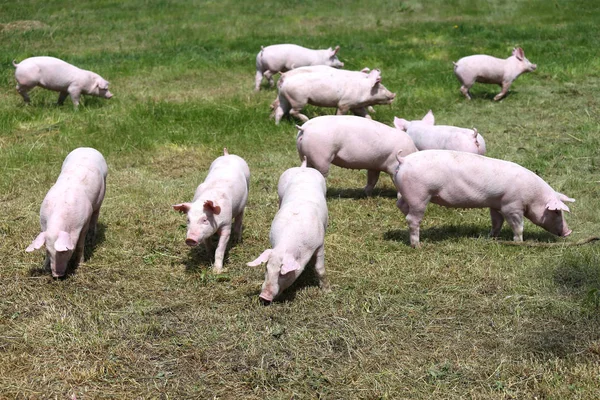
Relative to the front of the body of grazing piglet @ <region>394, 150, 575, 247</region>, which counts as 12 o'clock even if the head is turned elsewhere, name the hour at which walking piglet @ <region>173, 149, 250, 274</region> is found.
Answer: walking piglet @ <region>173, 149, 250, 274</region> is roughly at 5 o'clock from grazing piglet @ <region>394, 150, 575, 247</region>.

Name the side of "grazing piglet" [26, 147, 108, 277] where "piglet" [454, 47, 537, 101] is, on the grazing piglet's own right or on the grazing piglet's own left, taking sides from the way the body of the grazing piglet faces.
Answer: on the grazing piglet's own left

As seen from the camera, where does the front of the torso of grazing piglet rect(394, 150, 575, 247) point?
to the viewer's right

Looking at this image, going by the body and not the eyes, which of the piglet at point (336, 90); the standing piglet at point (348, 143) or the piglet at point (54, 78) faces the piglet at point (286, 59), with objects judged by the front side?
the piglet at point (54, 78)

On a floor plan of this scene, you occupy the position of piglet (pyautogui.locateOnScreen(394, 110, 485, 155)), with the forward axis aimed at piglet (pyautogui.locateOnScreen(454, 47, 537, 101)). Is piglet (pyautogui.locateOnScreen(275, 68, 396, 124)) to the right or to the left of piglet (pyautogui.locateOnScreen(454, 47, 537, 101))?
left

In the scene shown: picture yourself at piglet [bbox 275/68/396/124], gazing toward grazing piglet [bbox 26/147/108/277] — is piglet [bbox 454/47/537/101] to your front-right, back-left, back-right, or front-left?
back-left

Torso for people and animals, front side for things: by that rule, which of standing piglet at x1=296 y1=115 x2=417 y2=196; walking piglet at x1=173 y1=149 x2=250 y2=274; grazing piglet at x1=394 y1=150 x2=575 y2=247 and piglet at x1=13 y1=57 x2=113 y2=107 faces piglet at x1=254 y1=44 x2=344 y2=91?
piglet at x1=13 y1=57 x2=113 y2=107

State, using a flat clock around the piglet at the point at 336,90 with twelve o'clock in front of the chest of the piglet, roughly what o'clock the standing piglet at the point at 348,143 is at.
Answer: The standing piglet is roughly at 3 o'clock from the piglet.

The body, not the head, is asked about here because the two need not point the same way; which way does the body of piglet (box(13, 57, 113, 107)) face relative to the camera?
to the viewer's right

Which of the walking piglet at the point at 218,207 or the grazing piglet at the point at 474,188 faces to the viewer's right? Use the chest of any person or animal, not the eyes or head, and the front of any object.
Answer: the grazing piglet at the point at 474,188

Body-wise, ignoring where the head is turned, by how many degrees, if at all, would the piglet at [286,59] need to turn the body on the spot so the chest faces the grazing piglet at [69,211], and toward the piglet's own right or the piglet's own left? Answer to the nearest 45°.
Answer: approximately 90° to the piglet's own right

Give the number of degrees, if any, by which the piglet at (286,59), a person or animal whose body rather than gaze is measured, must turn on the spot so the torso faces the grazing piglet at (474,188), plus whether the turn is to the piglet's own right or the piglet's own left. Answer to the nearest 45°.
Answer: approximately 90° to the piglet's own right

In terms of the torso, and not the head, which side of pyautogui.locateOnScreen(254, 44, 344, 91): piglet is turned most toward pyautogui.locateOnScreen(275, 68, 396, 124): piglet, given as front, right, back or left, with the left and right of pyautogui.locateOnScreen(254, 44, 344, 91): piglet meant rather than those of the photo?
right

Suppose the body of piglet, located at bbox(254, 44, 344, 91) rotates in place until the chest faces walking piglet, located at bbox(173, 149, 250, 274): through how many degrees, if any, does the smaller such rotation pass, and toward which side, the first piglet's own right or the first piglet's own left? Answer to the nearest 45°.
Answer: approximately 90° to the first piglet's own right

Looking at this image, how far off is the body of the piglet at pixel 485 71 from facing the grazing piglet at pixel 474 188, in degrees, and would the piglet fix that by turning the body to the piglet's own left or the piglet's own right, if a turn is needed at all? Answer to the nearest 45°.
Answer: approximately 90° to the piglet's own right

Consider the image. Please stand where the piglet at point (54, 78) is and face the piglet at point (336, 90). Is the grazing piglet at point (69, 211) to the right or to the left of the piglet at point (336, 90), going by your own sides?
right

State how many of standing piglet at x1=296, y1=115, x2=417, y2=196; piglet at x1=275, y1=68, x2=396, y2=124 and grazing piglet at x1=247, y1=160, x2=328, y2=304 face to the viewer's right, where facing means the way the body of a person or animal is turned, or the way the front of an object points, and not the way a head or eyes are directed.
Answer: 2
